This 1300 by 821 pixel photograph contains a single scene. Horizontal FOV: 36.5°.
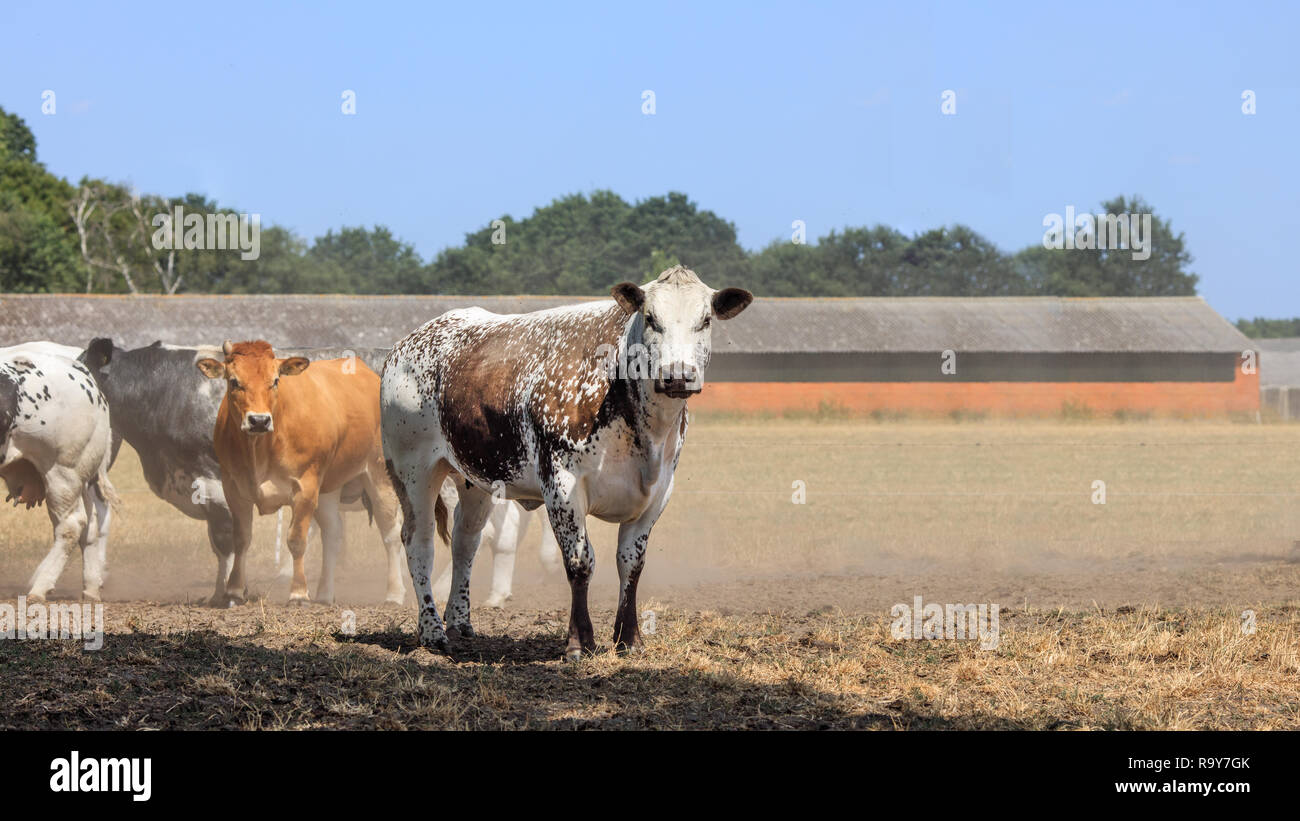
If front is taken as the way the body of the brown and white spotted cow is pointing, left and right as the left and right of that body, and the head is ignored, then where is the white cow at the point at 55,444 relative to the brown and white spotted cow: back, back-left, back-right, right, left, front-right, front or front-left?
back

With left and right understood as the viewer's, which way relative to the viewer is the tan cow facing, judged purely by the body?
facing the viewer and to the left of the viewer

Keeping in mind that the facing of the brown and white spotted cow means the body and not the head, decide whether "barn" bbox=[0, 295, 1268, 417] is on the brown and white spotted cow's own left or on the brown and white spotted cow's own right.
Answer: on the brown and white spotted cow's own left

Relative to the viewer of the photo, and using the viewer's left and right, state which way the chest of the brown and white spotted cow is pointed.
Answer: facing the viewer and to the right of the viewer

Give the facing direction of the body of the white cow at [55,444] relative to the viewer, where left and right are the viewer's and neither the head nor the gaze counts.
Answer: facing to the left of the viewer

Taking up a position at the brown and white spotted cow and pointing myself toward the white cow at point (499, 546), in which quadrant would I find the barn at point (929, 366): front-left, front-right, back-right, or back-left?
front-right

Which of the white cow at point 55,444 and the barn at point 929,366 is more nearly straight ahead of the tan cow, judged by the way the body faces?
the white cow

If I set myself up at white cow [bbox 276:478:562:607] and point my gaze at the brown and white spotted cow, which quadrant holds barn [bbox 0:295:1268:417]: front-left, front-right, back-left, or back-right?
back-left

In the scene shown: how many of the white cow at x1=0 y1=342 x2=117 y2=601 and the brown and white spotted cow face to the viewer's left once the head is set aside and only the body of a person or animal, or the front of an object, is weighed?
1

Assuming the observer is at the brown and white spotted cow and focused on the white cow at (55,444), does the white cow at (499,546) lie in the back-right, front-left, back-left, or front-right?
front-right

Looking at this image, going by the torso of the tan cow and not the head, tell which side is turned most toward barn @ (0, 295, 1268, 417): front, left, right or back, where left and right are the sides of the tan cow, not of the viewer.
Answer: back

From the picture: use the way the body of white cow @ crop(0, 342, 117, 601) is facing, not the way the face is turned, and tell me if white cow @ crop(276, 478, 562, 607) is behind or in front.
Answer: behind

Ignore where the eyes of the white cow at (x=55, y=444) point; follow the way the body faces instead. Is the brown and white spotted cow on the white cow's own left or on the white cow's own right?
on the white cow's own left

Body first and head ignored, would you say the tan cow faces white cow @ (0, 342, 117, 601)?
no

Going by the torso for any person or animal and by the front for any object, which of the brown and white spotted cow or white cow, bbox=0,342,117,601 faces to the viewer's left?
the white cow
